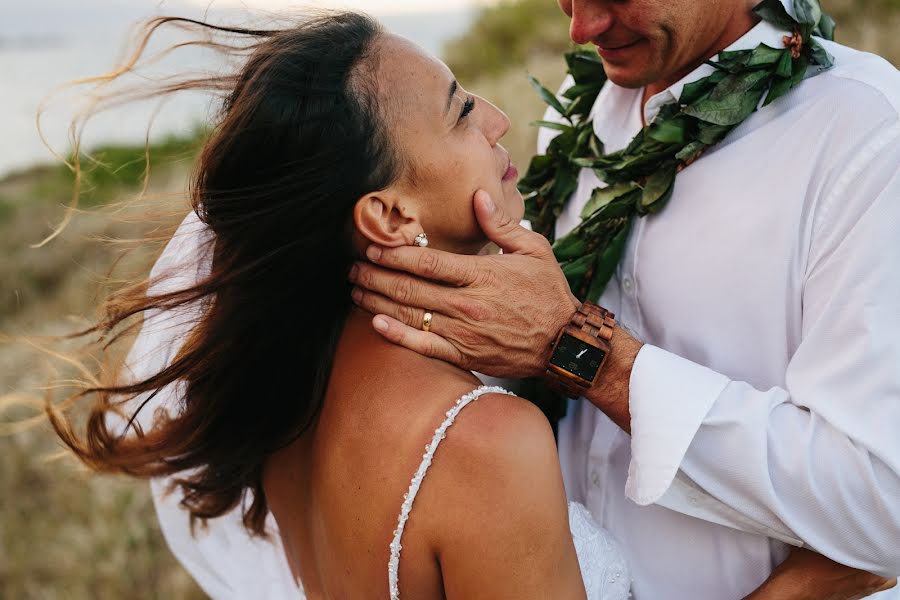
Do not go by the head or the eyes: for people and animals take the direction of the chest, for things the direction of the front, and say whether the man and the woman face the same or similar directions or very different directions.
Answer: very different directions

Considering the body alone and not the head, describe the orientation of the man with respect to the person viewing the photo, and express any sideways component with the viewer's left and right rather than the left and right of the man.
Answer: facing the viewer and to the left of the viewer

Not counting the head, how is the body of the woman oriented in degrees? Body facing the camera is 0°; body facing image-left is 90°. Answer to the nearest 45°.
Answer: approximately 225°

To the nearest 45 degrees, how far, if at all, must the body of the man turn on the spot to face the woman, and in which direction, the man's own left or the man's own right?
0° — they already face them

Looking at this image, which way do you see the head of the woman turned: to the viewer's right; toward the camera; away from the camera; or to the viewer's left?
to the viewer's right

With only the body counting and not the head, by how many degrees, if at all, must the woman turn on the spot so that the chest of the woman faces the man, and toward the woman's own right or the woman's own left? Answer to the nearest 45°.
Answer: approximately 45° to the woman's own right

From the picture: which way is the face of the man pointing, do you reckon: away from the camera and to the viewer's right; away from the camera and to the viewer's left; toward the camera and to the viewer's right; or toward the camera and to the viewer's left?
toward the camera and to the viewer's left
